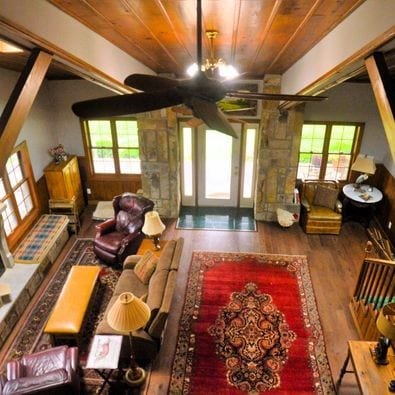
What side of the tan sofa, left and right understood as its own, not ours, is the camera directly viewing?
left

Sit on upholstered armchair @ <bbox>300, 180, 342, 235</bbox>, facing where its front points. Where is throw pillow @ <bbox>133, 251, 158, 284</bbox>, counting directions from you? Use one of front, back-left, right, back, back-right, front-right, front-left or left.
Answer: front-right

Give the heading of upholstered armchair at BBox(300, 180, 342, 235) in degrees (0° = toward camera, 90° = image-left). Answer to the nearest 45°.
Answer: approximately 0°

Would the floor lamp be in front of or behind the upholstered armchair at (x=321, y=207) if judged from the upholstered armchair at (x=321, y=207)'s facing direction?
in front

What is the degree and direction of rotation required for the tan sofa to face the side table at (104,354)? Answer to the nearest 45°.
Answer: approximately 45° to its left

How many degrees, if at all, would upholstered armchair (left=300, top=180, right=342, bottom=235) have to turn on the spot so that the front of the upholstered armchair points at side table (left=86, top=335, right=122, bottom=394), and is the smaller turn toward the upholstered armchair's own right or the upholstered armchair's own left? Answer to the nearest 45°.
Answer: approximately 45° to the upholstered armchair's own right

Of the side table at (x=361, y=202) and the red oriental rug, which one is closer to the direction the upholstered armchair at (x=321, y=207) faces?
the red oriental rug

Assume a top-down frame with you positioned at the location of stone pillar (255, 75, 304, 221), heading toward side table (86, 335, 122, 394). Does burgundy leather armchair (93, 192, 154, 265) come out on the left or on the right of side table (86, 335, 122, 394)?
right

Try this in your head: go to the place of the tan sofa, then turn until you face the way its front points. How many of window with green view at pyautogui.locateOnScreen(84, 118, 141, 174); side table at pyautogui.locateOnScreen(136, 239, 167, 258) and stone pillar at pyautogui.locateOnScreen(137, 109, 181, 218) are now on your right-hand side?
3

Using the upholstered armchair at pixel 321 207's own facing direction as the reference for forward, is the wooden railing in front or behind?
in front
